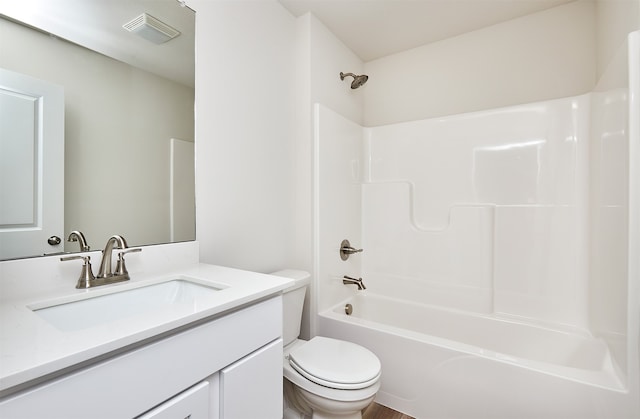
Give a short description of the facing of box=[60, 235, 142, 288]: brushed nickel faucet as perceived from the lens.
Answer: facing the viewer and to the right of the viewer

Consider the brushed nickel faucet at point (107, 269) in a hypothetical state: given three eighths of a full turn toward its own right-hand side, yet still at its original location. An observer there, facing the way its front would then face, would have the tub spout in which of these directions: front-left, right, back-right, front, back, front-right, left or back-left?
back

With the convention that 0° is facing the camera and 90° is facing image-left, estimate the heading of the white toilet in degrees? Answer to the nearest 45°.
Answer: approximately 315°

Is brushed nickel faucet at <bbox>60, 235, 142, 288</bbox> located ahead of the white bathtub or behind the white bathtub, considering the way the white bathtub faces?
ahead

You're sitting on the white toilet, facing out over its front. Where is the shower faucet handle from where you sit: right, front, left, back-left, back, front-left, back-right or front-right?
back-left

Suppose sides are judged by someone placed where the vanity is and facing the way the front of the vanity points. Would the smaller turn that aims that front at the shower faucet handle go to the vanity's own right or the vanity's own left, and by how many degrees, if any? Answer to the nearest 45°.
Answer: approximately 90° to the vanity's own left

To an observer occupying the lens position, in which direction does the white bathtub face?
facing the viewer

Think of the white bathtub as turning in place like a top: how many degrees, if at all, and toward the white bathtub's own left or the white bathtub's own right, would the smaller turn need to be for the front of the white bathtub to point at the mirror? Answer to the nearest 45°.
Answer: approximately 45° to the white bathtub's own right
